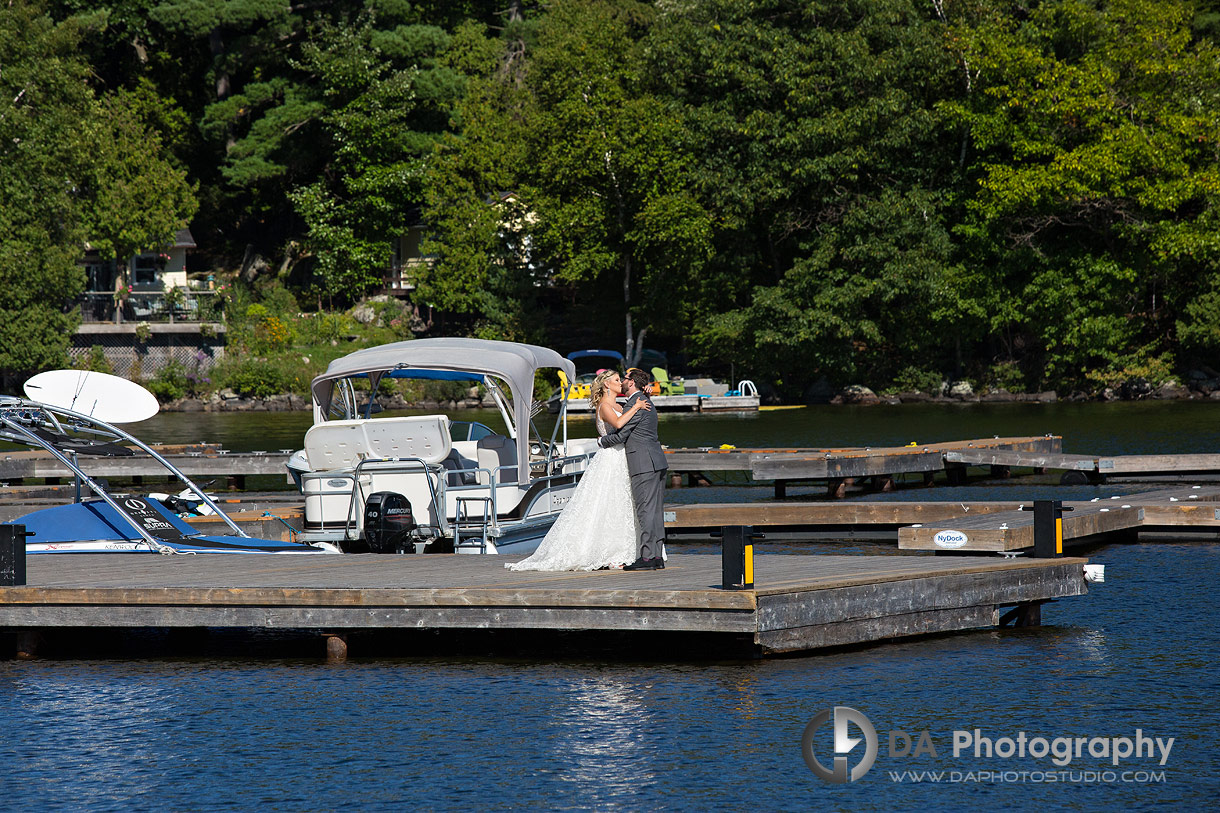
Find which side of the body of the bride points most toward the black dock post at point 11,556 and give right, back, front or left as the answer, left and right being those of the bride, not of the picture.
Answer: back

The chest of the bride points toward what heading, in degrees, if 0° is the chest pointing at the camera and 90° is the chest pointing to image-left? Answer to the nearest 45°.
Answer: approximately 270°

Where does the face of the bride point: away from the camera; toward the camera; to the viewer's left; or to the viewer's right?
to the viewer's right

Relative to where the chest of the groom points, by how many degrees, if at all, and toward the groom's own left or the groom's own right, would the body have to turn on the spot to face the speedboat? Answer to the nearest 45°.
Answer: approximately 45° to the groom's own right

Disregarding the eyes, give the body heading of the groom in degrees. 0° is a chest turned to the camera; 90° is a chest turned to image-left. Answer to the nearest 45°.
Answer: approximately 90°

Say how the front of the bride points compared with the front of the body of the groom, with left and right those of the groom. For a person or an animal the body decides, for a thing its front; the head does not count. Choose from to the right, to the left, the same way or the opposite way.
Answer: the opposite way

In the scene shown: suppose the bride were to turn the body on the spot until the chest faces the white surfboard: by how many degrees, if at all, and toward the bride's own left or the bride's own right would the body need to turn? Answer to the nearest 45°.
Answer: approximately 135° to the bride's own left

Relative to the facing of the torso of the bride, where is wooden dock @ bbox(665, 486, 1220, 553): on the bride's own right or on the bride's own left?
on the bride's own left

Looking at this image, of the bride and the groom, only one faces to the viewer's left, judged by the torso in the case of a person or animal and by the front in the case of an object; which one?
the groom

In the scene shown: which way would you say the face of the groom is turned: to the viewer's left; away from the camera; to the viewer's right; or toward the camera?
to the viewer's left

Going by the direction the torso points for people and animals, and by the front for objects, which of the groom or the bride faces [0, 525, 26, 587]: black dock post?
the groom

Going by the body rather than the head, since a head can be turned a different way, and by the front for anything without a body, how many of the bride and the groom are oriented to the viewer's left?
1
